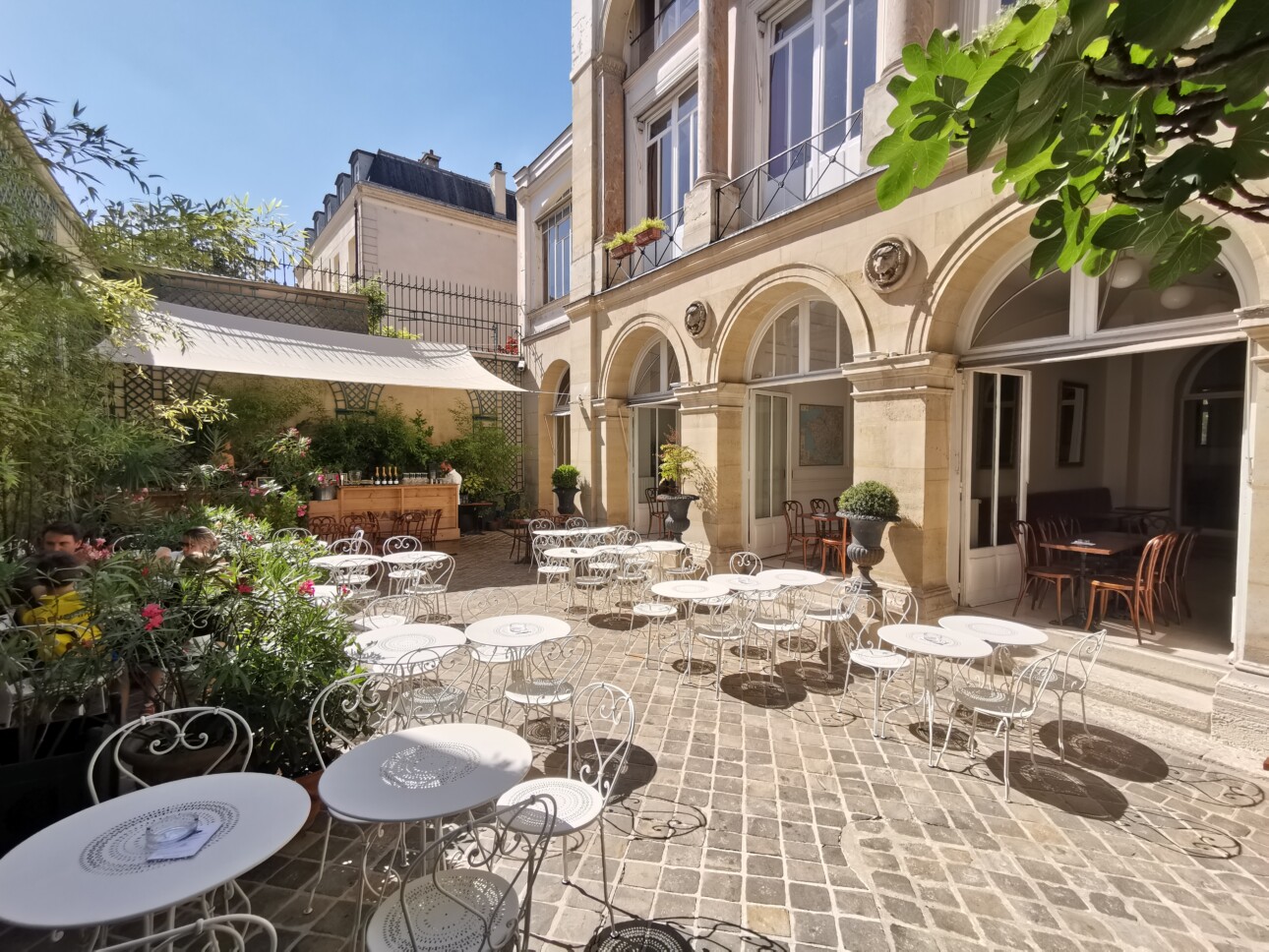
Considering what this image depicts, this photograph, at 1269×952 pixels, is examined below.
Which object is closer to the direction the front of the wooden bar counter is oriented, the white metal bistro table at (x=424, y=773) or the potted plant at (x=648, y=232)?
the white metal bistro table

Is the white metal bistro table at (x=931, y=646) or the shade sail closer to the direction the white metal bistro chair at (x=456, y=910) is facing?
the shade sail

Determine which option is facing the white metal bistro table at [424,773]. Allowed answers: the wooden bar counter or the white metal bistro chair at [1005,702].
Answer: the wooden bar counter

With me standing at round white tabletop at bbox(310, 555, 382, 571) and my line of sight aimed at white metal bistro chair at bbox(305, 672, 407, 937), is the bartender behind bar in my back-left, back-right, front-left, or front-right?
back-left

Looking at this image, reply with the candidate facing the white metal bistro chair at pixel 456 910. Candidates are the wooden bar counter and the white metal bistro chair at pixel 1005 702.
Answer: the wooden bar counter

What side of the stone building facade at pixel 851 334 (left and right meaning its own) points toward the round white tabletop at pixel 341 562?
front

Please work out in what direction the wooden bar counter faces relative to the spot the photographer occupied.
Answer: facing the viewer

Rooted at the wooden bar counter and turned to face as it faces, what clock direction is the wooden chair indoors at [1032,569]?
The wooden chair indoors is roughly at 11 o'clock from the wooden bar counter.

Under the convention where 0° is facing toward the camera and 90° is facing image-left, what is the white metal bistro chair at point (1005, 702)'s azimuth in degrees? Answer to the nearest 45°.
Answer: approximately 135°

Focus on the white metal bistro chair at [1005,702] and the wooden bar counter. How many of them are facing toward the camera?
1

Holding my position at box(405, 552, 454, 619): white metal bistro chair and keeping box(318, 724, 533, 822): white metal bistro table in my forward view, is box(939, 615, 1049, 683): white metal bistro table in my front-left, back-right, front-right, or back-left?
front-left

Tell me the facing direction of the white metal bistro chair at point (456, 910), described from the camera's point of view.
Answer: facing away from the viewer and to the left of the viewer

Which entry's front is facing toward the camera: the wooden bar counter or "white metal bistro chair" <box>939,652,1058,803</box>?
the wooden bar counter

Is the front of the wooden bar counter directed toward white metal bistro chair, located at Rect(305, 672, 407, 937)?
yes

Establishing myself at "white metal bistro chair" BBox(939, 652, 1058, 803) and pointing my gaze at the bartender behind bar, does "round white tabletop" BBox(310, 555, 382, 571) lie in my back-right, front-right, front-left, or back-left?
front-left

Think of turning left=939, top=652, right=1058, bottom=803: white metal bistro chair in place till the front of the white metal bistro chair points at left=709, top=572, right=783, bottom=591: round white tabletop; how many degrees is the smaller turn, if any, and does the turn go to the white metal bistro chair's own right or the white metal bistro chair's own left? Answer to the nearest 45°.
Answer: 0° — it already faces it
